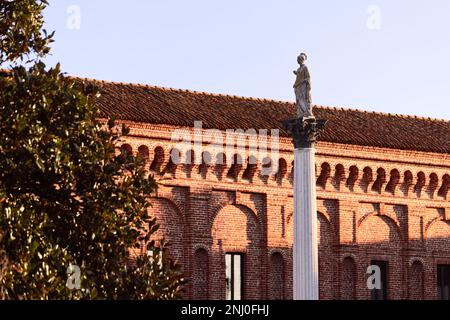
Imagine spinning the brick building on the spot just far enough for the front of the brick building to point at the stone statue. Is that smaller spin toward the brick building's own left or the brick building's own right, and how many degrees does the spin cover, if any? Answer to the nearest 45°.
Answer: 0° — it already faces it

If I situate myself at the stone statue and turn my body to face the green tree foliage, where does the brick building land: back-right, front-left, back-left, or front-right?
back-right

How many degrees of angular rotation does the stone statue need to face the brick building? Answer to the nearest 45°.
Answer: approximately 135° to its right

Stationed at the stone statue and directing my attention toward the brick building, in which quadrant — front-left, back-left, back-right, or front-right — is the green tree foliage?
back-left

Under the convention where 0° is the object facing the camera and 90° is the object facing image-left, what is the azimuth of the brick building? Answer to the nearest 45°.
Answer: approximately 0°
